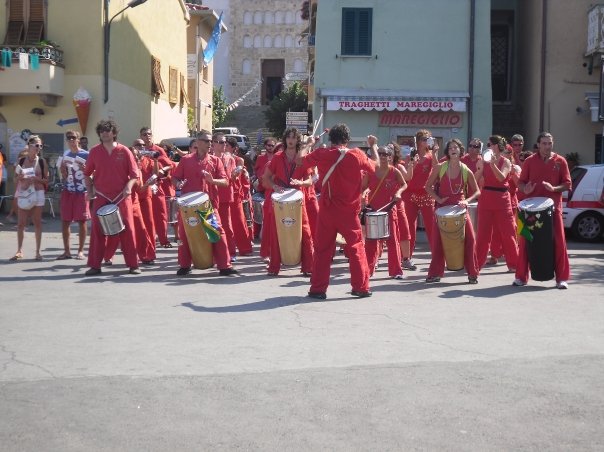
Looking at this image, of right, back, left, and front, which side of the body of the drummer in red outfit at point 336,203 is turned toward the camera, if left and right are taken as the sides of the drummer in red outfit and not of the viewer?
back

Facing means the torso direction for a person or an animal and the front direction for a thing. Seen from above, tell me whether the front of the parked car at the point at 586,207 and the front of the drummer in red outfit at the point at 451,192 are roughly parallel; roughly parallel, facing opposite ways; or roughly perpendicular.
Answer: roughly perpendicular

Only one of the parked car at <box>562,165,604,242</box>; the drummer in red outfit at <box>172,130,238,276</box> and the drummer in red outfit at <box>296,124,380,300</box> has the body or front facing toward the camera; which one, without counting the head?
the drummer in red outfit at <box>172,130,238,276</box>

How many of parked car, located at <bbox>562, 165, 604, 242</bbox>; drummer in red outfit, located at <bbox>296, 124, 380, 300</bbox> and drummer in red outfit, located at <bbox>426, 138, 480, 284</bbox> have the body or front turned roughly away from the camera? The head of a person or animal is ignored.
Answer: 1

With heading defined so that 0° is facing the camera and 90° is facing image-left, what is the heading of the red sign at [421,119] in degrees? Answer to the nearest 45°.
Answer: approximately 0°
